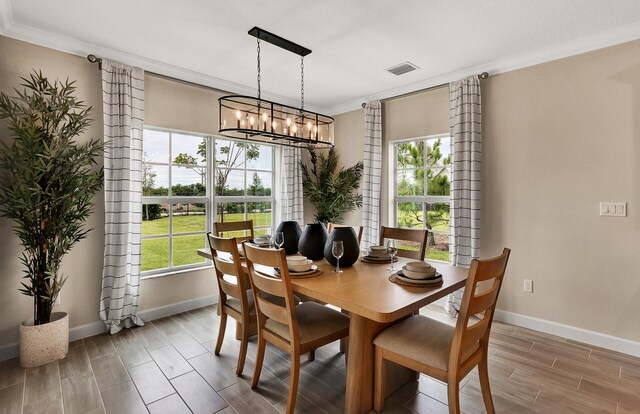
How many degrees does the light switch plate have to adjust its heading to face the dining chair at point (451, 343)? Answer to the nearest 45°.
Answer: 0° — it already faces it

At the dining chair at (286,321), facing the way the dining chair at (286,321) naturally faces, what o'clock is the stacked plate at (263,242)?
The stacked plate is roughly at 10 o'clock from the dining chair.

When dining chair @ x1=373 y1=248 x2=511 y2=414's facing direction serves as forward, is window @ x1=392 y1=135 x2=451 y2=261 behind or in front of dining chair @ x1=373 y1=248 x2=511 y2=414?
in front

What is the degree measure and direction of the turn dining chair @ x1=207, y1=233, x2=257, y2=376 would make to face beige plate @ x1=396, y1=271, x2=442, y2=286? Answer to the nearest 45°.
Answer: approximately 90° to its right

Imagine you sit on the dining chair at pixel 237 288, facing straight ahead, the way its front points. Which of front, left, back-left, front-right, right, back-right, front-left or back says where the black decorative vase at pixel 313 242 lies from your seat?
front-right

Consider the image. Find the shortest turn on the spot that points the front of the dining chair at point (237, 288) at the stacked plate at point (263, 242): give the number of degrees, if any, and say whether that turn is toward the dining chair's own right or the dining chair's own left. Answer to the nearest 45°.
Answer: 0° — it already faces it

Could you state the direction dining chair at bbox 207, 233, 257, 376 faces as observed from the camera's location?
facing away from the viewer and to the right of the viewer

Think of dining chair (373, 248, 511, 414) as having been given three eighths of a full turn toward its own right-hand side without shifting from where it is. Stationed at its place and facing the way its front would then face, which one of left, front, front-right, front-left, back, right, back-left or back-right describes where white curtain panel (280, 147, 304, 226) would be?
back-left

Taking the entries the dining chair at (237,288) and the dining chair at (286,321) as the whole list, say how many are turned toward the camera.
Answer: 0

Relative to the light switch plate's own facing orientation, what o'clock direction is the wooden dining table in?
The wooden dining table is roughly at 1 o'clock from the light switch plate.

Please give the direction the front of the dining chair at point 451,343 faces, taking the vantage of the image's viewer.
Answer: facing away from the viewer and to the left of the viewer

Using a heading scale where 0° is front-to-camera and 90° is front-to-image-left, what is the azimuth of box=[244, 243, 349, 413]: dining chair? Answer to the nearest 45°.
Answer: approximately 225°

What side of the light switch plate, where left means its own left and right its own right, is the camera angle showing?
front

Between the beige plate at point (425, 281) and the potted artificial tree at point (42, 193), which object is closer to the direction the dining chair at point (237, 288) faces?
the beige plate

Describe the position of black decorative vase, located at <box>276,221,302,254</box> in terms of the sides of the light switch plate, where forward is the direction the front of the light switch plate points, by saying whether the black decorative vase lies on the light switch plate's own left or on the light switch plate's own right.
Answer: on the light switch plate's own right

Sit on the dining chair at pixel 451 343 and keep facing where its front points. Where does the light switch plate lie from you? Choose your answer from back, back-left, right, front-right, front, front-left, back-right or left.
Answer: right

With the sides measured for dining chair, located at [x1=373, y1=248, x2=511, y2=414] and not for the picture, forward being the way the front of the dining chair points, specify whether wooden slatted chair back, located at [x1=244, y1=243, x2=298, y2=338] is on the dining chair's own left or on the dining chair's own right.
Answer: on the dining chair's own left

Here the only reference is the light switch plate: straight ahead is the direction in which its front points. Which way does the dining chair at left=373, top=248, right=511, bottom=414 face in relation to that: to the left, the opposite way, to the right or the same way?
to the right
